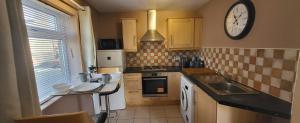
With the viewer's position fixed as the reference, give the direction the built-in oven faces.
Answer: facing the viewer

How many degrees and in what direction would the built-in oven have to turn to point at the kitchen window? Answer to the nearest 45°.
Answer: approximately 45° to its right

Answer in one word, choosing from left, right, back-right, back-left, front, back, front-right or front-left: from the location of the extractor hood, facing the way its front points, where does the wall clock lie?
front-left

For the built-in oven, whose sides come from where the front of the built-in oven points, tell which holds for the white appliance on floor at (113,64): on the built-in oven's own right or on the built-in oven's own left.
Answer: on the built-in oven's own right

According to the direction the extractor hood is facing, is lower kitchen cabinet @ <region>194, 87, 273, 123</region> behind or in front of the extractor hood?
in front

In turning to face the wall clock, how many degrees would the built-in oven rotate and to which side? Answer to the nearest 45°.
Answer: approximately 45° to its left

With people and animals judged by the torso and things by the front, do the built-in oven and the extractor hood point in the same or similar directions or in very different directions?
same or similar directions

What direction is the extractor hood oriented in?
toward the camera

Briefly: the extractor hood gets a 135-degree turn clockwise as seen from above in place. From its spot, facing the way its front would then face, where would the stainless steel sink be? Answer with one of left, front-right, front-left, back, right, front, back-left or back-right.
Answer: back

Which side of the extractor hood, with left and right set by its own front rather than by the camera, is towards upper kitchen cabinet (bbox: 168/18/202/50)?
left

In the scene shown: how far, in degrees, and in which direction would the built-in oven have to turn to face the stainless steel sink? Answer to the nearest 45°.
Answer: approximately 45° to its left

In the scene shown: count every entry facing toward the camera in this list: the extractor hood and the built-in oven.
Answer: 2
